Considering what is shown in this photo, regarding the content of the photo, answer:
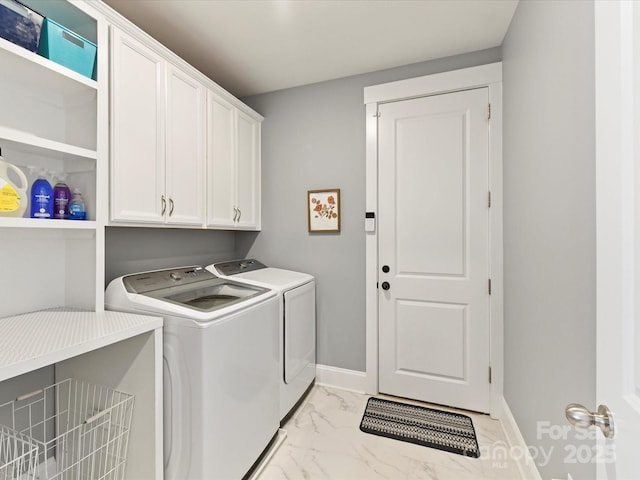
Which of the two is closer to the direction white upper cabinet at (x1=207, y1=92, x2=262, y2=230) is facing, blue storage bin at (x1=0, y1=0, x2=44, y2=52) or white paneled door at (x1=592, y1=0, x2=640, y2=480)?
the white paneled door

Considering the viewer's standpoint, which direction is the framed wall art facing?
facing the viewer

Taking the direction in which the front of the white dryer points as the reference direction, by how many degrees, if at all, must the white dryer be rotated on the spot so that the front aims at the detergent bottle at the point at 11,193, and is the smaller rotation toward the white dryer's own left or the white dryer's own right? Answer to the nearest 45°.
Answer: approximately 90° to the white dryer's own right

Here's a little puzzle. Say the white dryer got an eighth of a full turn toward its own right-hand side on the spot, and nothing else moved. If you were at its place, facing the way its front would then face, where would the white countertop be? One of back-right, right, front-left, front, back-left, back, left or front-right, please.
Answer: front-right

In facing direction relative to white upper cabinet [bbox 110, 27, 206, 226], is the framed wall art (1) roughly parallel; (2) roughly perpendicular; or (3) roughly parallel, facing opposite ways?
roughly perpendicular

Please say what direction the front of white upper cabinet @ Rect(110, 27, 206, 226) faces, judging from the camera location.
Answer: facing the viewer and to the right of the viewer

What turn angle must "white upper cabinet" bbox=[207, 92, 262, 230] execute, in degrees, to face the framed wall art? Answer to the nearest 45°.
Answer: approximately 45° to its left

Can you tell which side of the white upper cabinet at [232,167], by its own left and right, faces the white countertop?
right

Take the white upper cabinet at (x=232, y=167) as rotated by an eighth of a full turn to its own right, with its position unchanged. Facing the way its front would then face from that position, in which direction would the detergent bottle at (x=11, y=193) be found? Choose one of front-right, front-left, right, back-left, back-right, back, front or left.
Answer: front-right

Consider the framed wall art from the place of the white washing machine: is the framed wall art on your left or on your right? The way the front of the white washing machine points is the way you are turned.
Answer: on your left

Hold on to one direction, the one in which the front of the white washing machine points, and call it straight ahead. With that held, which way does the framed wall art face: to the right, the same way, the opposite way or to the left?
to the right

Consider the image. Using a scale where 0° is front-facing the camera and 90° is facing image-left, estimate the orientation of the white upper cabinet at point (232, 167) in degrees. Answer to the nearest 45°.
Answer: approximately 315°
